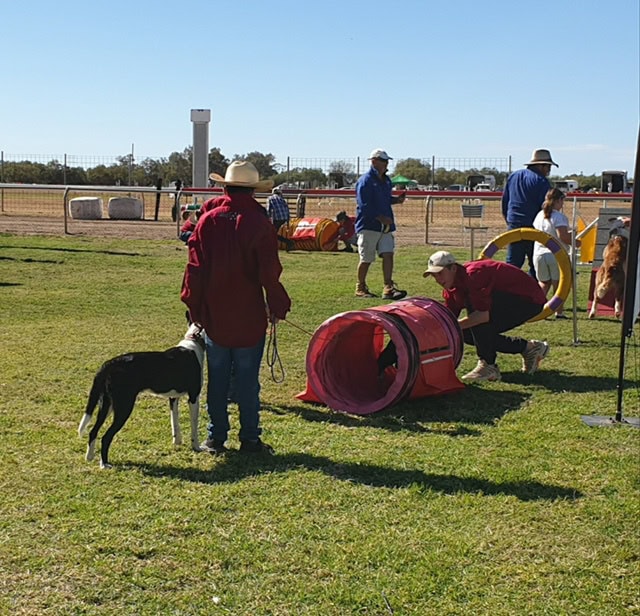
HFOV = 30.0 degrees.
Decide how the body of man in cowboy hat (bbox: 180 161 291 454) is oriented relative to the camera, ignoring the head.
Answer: away from the camera

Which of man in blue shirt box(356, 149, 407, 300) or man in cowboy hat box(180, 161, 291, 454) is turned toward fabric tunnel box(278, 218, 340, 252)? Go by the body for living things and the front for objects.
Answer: man in cowboy hat box(180, 161, 291, 454)

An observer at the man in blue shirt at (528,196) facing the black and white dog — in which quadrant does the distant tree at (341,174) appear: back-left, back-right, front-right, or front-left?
back-right

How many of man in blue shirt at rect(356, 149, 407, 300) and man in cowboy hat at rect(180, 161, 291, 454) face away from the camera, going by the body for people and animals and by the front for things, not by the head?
1

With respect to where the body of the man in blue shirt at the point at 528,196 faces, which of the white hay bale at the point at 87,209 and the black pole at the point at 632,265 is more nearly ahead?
the white hay bale

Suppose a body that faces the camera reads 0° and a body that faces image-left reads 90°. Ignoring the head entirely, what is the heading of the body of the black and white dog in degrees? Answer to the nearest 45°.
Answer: approximately 225°

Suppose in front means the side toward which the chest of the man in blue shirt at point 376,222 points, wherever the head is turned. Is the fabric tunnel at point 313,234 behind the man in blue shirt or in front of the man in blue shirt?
behind

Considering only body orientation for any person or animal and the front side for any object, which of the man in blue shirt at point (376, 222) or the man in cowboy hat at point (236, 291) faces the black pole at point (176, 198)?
the man in cowboy hat at point (236, 291)

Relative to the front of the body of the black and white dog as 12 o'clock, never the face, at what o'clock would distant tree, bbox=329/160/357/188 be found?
The distant tree is roughly at 11 o'clock from the black and white dog.

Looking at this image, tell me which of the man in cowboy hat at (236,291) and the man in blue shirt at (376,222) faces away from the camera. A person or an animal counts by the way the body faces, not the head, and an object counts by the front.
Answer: the man in cowboy hat at (236,291)

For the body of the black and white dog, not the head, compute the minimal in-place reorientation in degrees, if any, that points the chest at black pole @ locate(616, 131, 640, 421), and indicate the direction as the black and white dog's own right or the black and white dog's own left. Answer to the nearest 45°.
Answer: approximately 45° to the black and white dog's own right
